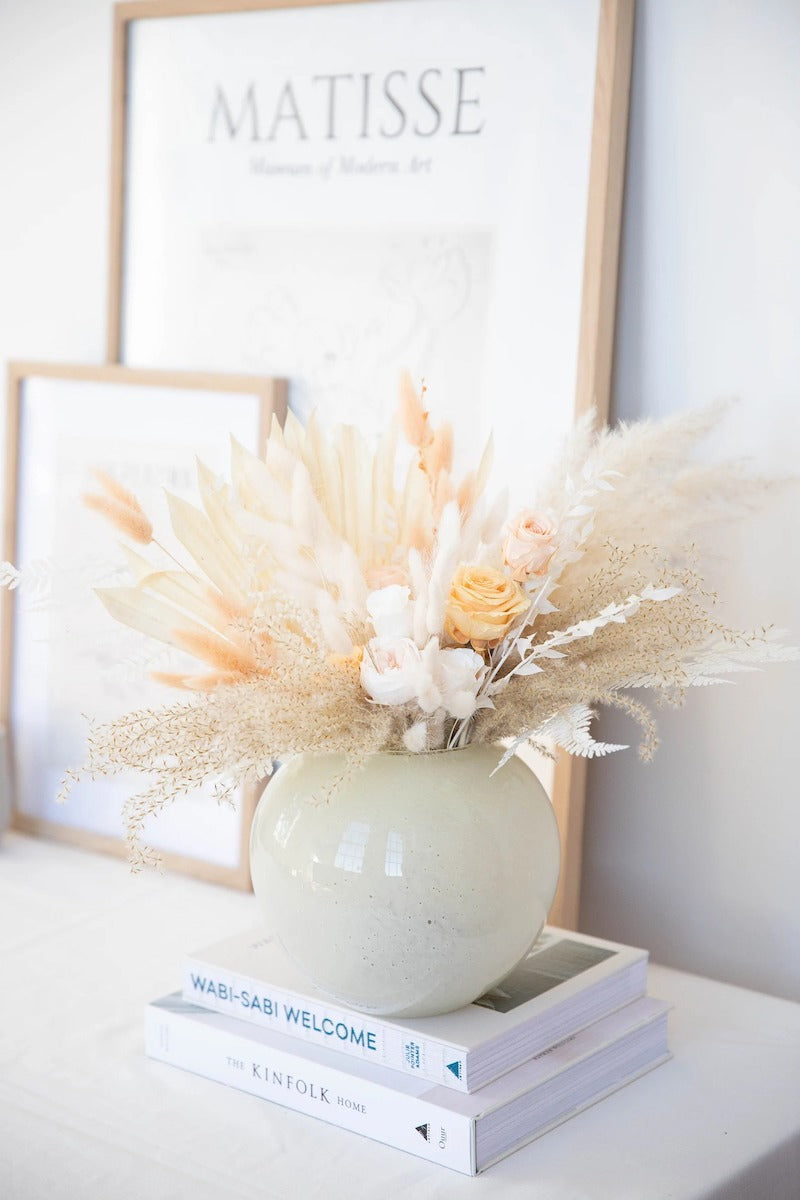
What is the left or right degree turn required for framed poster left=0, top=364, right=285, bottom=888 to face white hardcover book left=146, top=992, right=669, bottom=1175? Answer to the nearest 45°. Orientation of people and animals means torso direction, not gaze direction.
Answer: approximately 45° to its left

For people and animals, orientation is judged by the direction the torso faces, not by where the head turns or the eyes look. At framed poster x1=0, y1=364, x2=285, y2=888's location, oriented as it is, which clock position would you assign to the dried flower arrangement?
The dried flower arrangement is roughly at 10 o'clock from the framed poster.

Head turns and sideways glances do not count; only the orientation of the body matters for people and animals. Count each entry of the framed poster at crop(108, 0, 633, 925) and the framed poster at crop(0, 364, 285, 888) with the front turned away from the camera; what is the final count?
0

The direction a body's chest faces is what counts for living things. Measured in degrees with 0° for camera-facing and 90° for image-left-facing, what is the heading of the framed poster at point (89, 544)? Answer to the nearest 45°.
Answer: approximately 45°

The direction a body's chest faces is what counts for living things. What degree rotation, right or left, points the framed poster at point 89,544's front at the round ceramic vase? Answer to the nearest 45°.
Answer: approximately 45° to its left

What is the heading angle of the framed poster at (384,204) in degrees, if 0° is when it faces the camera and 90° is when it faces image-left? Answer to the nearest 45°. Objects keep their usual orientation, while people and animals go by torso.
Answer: approximately 45°
